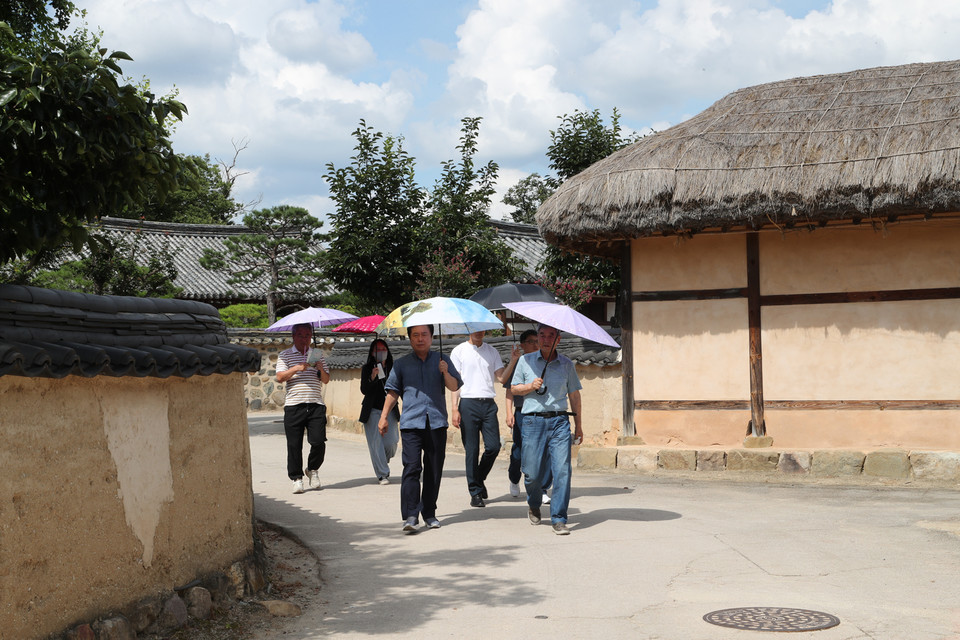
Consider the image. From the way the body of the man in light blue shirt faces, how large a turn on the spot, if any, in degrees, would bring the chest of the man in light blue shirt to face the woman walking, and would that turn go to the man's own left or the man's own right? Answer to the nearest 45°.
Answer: approximately 135° to the man's own right

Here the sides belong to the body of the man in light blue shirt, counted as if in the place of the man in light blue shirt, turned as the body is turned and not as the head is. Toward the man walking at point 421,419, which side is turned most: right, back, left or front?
right

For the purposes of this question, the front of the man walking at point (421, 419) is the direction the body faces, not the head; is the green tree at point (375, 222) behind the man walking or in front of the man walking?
behind

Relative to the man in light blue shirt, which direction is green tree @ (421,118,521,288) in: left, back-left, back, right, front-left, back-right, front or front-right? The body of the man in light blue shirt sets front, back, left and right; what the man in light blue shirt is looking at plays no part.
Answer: back

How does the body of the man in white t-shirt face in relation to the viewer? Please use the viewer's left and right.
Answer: facing the viewer

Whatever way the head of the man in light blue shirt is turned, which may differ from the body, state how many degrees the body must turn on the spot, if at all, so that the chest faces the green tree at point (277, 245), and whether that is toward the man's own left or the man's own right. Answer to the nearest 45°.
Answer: approximately 135° to the man's own right

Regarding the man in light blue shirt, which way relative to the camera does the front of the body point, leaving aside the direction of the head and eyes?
toward the camera

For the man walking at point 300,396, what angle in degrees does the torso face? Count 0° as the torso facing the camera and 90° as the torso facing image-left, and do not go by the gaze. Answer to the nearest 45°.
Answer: approximately 0°

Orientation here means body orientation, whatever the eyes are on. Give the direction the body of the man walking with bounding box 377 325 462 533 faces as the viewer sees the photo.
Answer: toward the camera

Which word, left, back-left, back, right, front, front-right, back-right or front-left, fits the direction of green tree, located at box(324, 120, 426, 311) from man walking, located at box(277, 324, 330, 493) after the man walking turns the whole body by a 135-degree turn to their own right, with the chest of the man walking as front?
front-right

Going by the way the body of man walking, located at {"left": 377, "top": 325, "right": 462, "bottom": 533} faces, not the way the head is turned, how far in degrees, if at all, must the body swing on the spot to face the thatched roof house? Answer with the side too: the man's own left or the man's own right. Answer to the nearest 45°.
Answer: approximately 135° to the man's own left

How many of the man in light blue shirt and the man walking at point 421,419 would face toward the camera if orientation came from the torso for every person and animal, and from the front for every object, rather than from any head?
2

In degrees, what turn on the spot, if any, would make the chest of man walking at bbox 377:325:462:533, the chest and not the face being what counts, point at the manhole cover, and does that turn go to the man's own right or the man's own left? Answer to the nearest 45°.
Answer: approximately 45° to the man's own left

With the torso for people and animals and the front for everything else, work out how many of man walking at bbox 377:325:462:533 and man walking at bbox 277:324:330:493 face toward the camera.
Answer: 2
